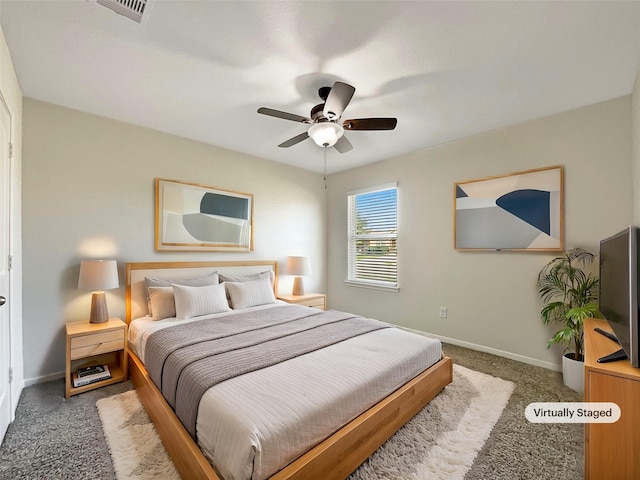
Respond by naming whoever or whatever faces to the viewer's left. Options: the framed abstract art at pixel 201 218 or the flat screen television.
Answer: the flat screen television

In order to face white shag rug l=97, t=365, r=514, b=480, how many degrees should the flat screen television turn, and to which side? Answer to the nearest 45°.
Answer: approximately 45° to its left

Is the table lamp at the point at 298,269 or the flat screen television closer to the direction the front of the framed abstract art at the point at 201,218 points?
the flat screen television

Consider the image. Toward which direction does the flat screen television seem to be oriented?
to the viewer's left

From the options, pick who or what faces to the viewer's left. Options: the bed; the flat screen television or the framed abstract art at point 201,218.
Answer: the flat screen television

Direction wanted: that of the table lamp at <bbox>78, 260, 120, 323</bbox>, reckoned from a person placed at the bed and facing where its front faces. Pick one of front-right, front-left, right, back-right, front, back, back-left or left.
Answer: back

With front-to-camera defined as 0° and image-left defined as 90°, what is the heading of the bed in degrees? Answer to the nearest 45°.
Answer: approximately 315°

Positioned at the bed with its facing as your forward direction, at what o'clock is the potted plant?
The potted plant is roughly at 10 o'clock from the bed.

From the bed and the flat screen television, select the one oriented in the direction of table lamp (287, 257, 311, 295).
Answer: the flat screen television
